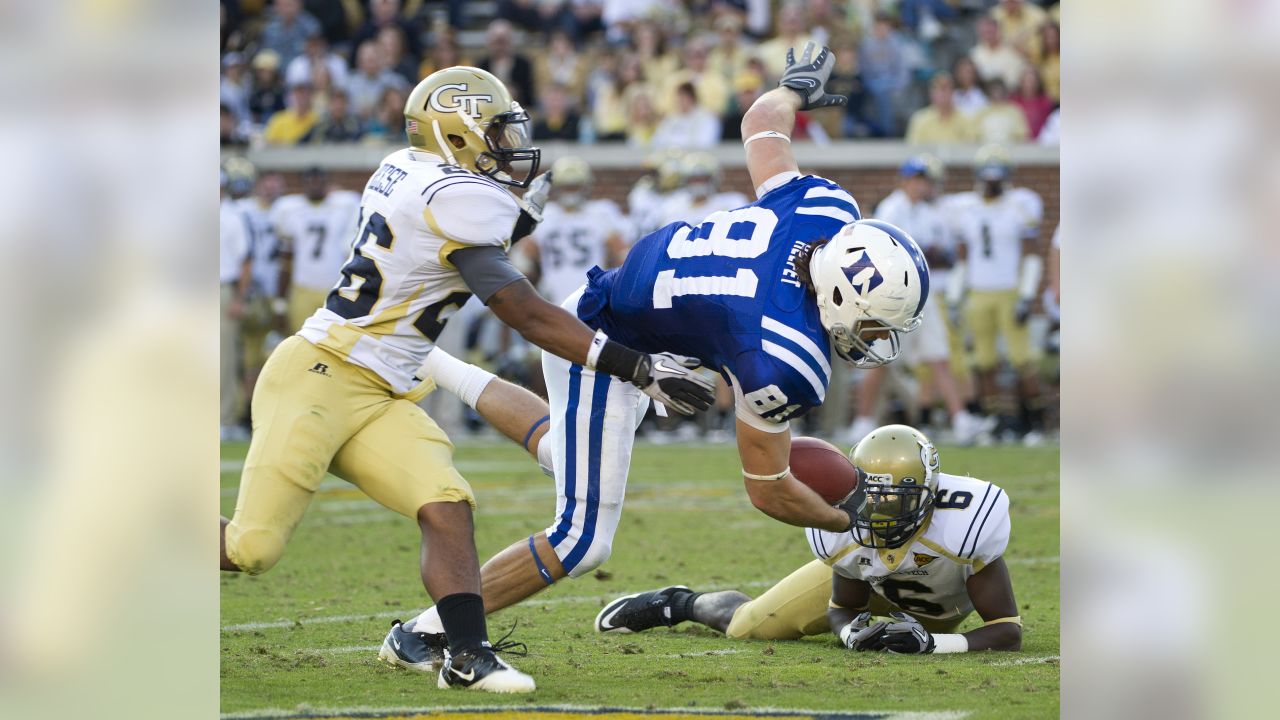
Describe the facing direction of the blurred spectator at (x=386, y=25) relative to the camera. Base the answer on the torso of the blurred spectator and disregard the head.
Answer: toward the camera

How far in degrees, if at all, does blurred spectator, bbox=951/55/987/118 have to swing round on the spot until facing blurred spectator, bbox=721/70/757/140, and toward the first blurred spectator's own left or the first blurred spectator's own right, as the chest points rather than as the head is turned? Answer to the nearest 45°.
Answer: approximately 90° to the first blurred spectator's own right

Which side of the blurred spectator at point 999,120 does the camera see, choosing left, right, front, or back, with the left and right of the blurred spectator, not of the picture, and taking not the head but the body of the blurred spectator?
front

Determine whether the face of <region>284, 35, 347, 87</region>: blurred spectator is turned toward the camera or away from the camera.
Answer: toward the camera

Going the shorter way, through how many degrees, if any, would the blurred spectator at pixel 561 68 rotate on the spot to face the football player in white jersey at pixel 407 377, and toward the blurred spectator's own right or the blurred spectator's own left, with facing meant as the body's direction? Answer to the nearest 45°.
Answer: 0° — they already face them

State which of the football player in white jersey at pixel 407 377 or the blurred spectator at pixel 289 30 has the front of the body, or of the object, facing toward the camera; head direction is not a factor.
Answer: the blurred spectator

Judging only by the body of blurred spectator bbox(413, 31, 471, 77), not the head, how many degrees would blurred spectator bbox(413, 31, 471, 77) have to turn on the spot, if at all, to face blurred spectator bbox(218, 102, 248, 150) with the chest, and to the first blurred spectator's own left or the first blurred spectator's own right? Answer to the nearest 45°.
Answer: approximately 90° to the first blurred spectator's own right

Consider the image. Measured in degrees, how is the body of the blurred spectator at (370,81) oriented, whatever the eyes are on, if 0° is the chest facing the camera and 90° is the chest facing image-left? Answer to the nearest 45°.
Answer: approximately 0°

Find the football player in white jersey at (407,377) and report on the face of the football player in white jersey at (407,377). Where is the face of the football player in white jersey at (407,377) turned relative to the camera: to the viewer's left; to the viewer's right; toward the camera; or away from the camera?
to the viewer's right

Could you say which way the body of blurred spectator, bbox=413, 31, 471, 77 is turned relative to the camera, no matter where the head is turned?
toward the camera

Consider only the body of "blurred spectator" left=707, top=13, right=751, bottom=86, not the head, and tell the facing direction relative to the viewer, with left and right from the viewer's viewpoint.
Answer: facing the viewer

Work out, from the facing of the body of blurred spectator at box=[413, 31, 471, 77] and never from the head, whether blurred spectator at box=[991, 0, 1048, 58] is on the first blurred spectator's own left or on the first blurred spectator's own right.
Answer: on the first blurred spectator's own left

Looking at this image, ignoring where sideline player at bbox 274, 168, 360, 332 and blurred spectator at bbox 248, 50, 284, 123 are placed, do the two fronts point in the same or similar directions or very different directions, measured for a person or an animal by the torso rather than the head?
same or similar directions

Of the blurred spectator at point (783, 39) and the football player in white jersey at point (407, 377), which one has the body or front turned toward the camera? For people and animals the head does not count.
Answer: the blurred spectator
